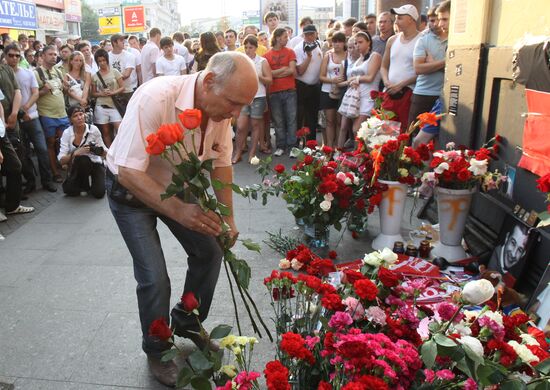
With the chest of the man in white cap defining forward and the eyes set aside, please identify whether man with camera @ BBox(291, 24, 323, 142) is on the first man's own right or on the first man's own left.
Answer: on the first man's own right

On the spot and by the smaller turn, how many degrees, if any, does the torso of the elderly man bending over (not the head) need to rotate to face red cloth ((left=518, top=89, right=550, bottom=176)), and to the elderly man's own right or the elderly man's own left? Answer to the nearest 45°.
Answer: approximately 45° to the elderly man's own left

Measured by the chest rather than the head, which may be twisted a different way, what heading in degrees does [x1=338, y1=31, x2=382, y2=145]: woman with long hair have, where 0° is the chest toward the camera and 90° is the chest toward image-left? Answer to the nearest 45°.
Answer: approximately 45°

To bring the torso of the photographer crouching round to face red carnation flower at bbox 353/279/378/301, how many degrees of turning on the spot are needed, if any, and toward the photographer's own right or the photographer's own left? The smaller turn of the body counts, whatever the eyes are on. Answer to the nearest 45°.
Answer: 0° — they already face it

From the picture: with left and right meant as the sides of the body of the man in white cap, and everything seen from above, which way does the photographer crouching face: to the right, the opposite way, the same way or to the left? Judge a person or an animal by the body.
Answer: to the left

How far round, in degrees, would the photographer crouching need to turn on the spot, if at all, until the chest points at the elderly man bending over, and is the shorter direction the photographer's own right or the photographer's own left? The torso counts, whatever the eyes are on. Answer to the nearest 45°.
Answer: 0° — they already face them

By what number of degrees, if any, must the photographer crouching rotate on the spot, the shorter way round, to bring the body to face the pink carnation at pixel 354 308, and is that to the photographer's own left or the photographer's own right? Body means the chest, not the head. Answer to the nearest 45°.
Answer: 0° — they already face it

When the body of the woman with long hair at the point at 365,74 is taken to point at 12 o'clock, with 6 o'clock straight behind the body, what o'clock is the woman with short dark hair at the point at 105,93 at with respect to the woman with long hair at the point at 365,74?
the woman with short dark hair at the point at 105,93 is roughly at 2 o'clock from the woman with long hair at the point at 365,74.

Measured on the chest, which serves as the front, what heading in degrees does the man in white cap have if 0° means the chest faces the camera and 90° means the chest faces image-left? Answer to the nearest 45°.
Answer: approximately 45°
